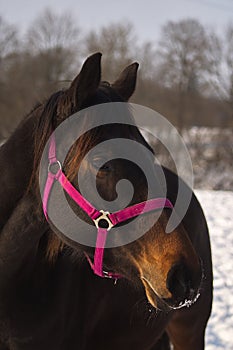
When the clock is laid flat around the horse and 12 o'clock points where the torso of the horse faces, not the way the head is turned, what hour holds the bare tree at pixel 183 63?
The bare tree is roughly at 8 o'clock from the horse.

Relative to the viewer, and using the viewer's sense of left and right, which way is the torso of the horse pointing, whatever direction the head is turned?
facing the viewer and to the right of the viewer
